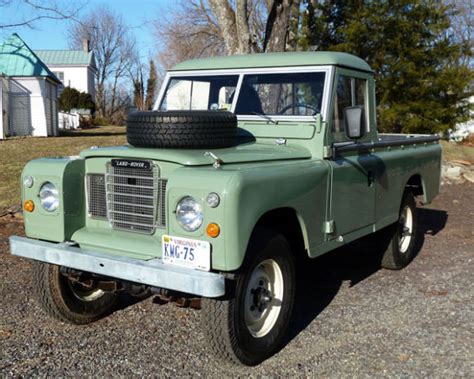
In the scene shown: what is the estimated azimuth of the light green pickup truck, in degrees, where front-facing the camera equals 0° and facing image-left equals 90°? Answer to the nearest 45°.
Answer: approximately 45°

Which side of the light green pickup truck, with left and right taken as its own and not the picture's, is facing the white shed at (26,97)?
right

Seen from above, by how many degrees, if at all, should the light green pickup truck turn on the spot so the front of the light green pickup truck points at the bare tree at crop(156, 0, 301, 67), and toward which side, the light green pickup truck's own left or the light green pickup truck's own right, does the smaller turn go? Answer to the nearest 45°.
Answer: approximately 135° to the light green pickup truck's own right
